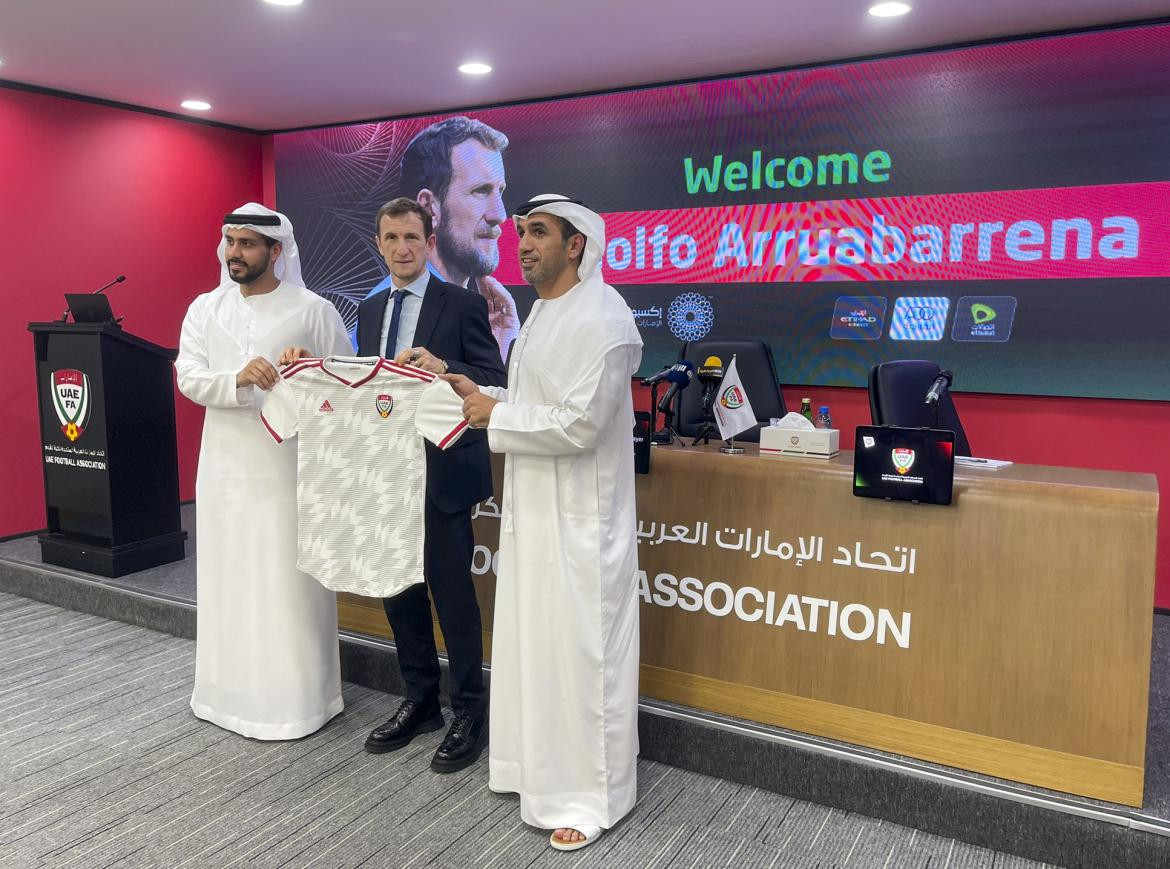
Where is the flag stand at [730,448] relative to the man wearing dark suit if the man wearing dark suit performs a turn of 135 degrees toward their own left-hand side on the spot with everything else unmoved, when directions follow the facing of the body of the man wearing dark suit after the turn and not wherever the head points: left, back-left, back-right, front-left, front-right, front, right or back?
front

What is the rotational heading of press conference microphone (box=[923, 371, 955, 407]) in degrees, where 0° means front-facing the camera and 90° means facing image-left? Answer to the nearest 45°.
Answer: approximately 225°

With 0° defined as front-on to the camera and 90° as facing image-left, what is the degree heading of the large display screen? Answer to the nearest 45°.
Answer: approximately 45°

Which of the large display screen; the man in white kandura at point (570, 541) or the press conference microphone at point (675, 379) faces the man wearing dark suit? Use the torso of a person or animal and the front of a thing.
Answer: the large display screen

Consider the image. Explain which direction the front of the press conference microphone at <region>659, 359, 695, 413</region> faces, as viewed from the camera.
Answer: facing away from the viewer and to the right of the viewer

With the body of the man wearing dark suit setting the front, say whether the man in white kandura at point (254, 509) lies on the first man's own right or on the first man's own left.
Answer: on the first man's own right

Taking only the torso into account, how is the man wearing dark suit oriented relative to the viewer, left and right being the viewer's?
facing the viewer and to the left of the viewer

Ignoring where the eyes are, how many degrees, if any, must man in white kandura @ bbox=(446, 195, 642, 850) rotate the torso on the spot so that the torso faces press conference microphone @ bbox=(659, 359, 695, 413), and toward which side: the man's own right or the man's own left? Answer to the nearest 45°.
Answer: approximately 180°

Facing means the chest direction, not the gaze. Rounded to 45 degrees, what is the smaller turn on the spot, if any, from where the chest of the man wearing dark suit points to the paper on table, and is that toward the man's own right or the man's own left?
approximately 135° to the man's own left

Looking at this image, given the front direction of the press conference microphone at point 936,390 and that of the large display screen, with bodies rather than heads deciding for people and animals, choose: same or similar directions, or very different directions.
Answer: very different directions

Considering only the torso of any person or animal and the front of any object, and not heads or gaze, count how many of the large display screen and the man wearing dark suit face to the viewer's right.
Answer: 0

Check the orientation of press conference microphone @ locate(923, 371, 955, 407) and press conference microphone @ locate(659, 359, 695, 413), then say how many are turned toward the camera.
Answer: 0

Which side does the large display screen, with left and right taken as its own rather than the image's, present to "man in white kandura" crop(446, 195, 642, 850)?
front
